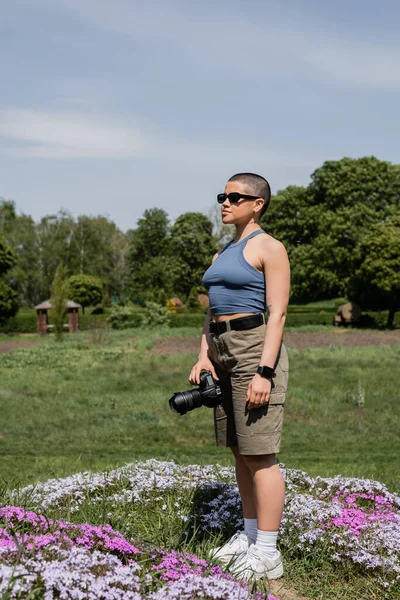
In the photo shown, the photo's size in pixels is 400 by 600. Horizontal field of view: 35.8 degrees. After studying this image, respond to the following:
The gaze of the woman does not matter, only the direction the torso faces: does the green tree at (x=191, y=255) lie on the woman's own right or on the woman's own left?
on the woman's own right

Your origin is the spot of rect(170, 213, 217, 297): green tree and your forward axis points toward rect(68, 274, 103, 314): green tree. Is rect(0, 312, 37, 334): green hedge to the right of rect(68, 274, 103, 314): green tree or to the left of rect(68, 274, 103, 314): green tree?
left

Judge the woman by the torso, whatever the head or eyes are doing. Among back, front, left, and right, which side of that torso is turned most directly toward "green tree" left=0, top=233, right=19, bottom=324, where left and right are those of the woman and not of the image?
right

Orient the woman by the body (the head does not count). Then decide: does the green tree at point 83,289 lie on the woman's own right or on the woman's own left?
on the woman's own right

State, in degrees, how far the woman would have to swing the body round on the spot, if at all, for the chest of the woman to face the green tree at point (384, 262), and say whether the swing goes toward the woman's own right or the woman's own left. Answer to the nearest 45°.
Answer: approximately 135° to the woman's own right

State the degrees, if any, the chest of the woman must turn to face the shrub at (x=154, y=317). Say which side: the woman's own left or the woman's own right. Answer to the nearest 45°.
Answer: approximately 135° to the woman's own right

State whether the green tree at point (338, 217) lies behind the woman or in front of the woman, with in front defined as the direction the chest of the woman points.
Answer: behind

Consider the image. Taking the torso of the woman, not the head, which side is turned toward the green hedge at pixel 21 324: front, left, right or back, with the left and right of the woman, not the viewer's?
right

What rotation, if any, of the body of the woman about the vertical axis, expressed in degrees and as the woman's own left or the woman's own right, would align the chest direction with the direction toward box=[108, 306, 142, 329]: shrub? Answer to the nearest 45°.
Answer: approximately 135° to the woman's own right

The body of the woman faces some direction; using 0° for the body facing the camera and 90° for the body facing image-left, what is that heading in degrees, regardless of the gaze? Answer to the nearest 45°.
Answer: approximately 45°

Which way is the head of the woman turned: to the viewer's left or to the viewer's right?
to the viewer's left

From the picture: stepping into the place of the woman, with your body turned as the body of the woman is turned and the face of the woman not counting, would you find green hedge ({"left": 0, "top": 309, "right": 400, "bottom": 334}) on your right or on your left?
on your right

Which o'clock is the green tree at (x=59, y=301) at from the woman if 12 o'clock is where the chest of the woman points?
The green tree is roughly at 4 o'clock from the woman.
